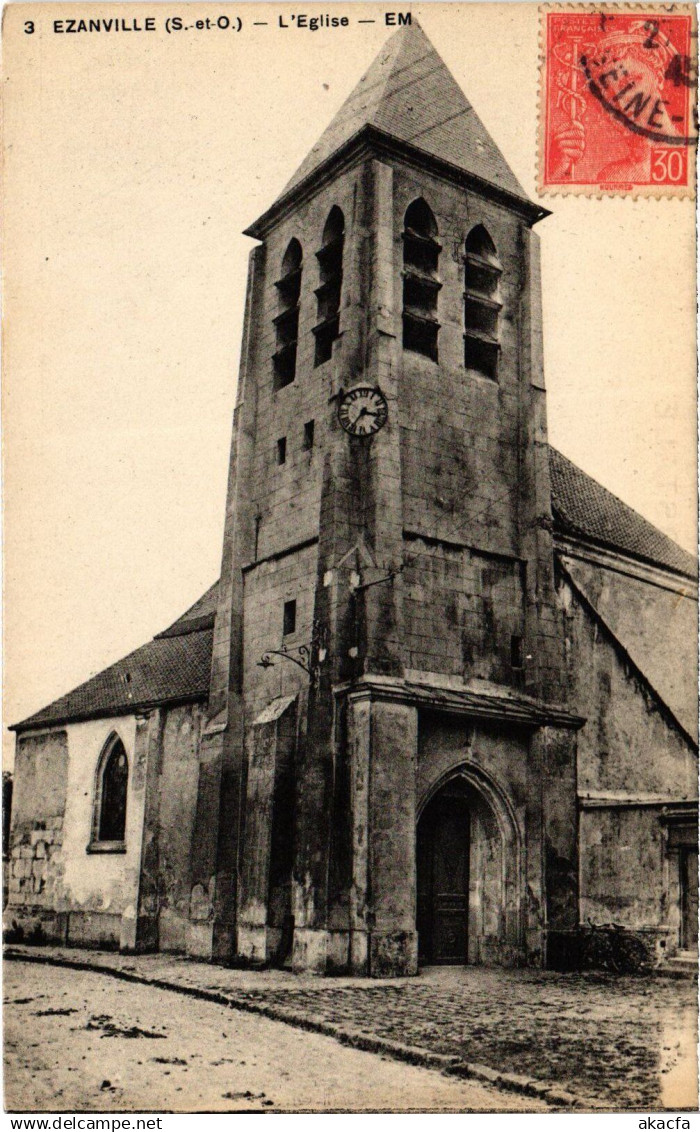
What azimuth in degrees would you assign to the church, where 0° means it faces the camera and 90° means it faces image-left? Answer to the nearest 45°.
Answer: approximately 315°
